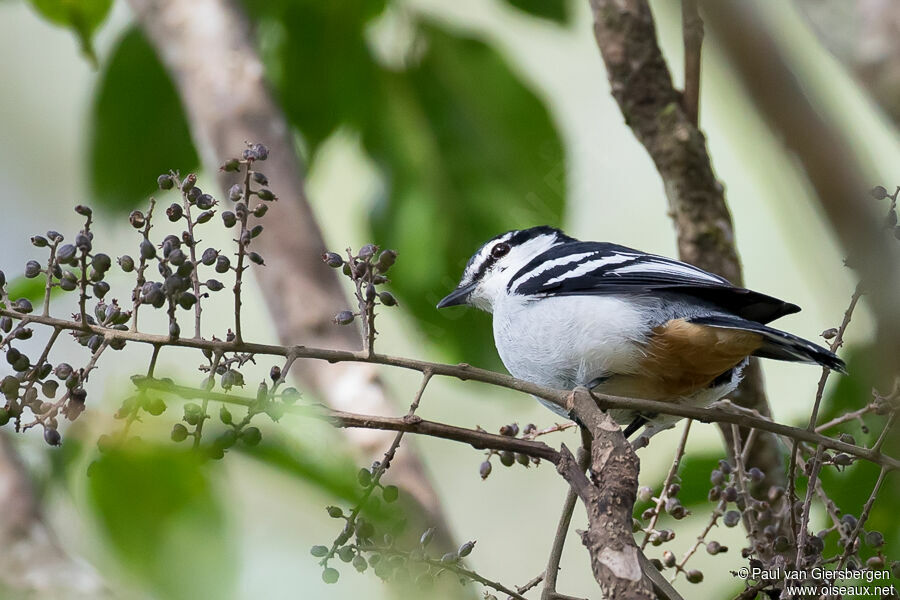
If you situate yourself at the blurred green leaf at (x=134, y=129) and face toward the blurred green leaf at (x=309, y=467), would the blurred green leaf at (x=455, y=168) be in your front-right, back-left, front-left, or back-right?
front-left

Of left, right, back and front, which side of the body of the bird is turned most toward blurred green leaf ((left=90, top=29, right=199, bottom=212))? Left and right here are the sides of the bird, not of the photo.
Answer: front

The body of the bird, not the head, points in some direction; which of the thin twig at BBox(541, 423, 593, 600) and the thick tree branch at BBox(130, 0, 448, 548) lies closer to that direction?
the thick tree branch

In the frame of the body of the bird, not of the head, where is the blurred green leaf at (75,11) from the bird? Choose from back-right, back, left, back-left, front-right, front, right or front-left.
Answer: front

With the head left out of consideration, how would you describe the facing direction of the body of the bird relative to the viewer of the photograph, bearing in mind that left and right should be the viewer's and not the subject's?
facing to the left of the viewer

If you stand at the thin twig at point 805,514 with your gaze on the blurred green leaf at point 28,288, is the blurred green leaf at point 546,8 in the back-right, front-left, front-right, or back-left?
front-right

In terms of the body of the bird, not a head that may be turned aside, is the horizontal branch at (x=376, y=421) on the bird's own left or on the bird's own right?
on the bird's own left
